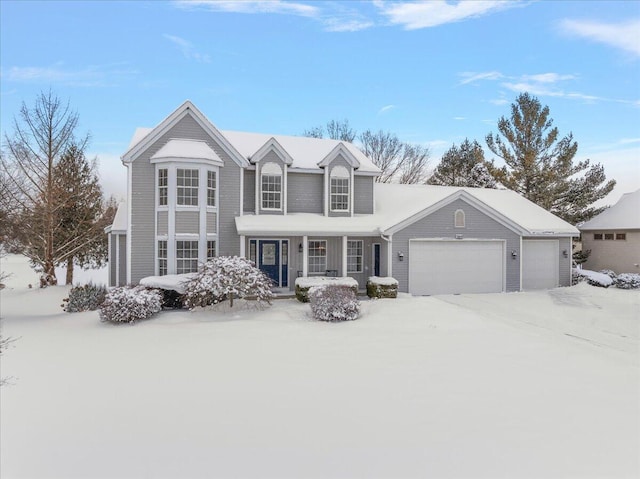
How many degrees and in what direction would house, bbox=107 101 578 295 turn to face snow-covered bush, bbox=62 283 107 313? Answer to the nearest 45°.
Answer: approximately 45° to its right

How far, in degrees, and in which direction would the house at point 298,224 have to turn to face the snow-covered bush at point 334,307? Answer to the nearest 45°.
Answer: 0° — it already faces it

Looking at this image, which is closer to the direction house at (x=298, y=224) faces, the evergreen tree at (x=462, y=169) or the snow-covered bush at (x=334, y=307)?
the snow-covered bush

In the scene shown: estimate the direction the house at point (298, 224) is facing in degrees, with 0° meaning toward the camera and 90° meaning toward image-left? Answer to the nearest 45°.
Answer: approximately 0°

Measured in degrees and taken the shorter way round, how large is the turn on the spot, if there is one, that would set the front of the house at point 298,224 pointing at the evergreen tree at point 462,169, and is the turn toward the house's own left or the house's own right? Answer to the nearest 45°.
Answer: approximately 135° to the house's own left

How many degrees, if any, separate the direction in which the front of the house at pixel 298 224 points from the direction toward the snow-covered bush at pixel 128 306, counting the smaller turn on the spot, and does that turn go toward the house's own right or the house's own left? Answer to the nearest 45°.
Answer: approximately 45° to the house's own right
